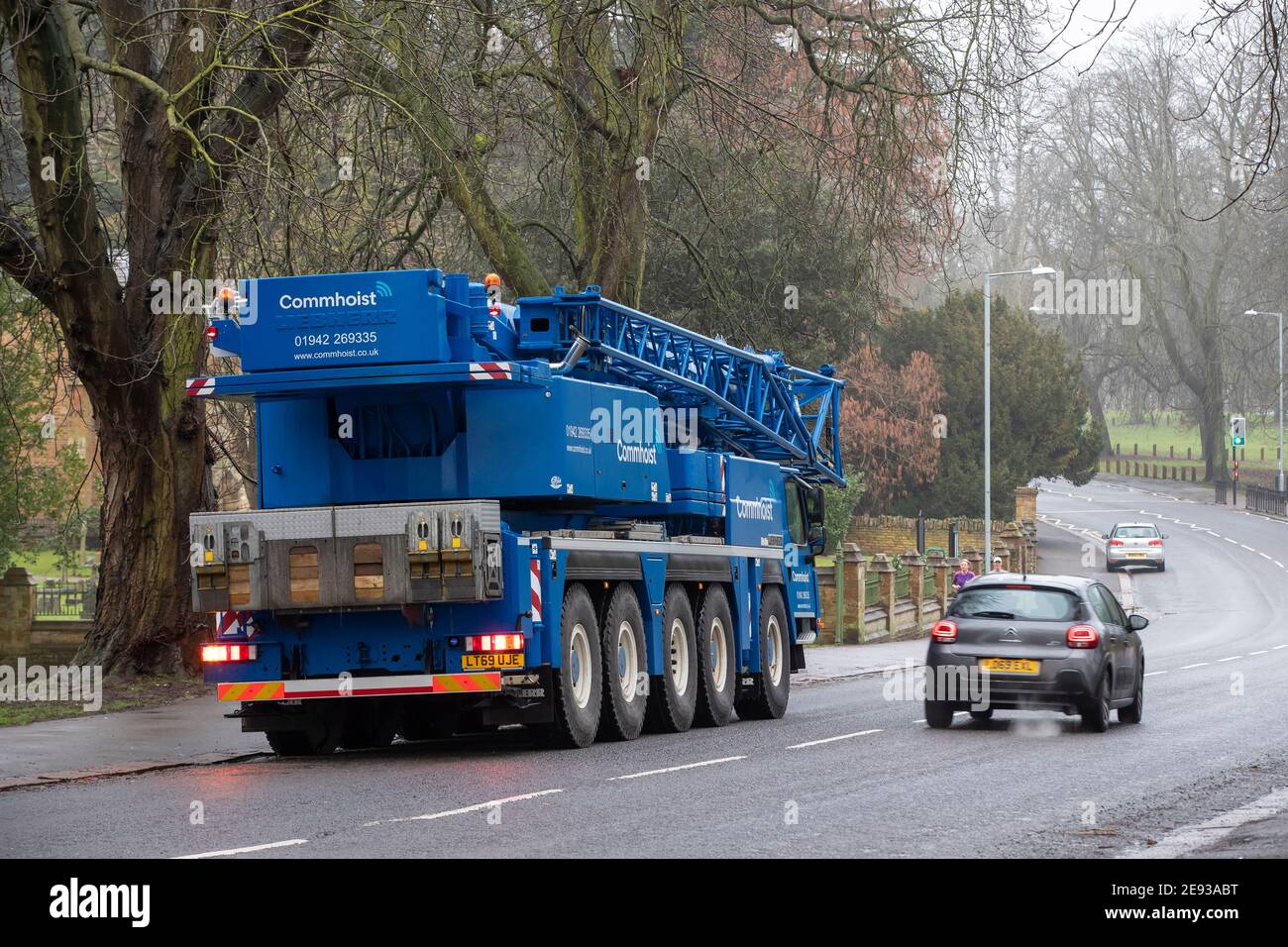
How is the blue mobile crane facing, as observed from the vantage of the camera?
facing away from the viewer and to the right of the viewer

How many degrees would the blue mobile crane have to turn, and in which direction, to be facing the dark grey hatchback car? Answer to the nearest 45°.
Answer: approximately 45° to its right

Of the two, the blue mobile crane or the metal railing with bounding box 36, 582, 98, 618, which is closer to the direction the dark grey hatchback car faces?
the metal railing

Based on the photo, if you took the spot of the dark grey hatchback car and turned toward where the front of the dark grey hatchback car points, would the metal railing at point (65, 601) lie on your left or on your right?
on your left

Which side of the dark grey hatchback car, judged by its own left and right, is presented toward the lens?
back

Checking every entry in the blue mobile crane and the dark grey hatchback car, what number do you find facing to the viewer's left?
0

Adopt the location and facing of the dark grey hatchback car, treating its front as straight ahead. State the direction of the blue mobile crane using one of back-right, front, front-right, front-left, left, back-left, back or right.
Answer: back-left

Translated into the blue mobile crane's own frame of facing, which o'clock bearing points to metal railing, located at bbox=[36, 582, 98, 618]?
The metal railing is roughly at 10 o'clock from the blue mobile crane.
